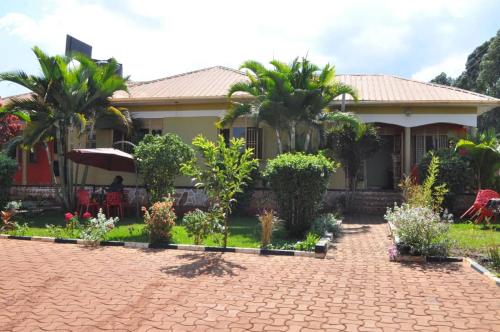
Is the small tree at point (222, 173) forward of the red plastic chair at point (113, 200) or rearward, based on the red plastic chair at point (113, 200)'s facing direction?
rearward

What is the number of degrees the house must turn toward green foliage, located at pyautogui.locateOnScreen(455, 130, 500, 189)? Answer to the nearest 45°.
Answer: approximately 45° to its left

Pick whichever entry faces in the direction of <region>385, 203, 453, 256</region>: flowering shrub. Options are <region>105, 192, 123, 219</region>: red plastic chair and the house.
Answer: the house

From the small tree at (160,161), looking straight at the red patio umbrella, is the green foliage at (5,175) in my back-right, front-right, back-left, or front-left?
front-left

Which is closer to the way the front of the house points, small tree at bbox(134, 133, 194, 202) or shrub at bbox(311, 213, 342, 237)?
the shrub

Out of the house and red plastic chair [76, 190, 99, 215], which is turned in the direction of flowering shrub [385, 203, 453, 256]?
the house

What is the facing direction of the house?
toward the camera

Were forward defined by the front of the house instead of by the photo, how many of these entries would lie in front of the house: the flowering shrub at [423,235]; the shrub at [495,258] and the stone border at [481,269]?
3
